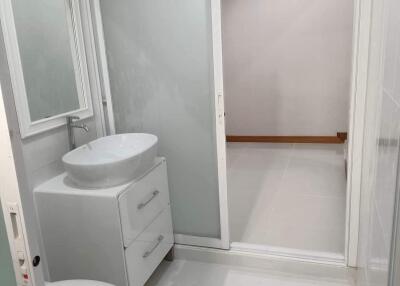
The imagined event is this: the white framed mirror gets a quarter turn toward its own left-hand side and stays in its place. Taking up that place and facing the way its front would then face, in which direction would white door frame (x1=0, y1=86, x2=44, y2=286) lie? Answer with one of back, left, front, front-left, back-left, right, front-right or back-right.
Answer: back-right

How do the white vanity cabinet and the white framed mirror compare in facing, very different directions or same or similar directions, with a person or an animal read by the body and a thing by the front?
same or similar directions

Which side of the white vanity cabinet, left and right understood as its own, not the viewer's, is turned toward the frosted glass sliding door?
left

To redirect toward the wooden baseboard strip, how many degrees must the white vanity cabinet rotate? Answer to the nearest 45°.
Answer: approximately 90° to its left

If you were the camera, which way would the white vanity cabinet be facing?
facing the viewer and to the right of the viewer

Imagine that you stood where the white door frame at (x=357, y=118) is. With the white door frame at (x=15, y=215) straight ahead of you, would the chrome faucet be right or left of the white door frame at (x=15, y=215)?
right

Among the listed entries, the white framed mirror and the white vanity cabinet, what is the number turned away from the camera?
0
